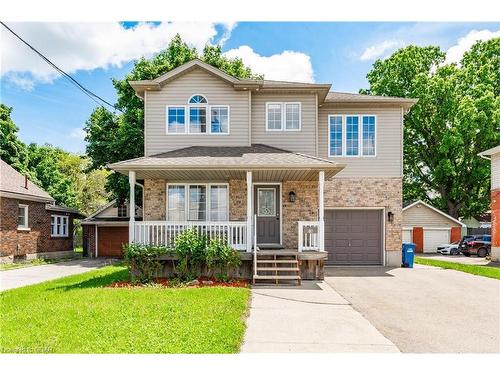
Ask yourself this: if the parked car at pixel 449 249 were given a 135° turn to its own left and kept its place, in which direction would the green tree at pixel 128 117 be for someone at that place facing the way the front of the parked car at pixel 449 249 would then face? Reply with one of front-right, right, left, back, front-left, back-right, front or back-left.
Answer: back-right

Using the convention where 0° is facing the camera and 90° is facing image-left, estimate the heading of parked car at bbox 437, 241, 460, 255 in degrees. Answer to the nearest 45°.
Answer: approximately 45°

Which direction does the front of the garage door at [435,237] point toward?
toward the camera

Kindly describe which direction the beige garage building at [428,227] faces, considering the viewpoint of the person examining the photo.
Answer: facing the viewer

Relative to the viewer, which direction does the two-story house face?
toward the camera

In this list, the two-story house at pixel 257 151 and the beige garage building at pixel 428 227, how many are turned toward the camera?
2

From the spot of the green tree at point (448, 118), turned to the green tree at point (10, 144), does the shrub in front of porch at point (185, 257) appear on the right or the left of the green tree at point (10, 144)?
left

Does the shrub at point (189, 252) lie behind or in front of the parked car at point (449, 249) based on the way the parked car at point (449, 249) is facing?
in front

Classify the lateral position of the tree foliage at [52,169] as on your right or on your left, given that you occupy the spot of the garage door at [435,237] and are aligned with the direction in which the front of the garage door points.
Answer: on your right

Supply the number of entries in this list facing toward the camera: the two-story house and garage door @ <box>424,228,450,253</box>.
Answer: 2
